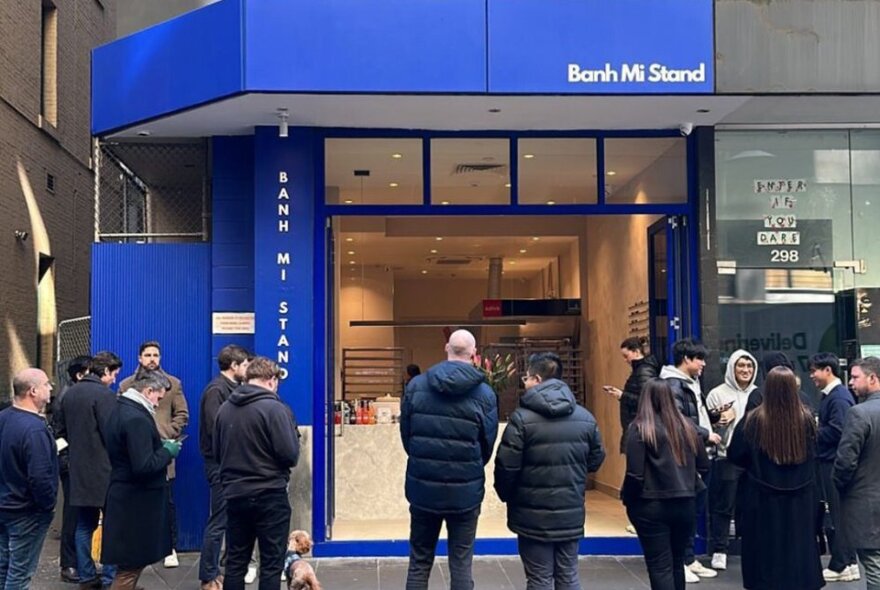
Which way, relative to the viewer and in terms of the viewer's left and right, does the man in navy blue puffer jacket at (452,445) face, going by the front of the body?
facing away from the viewer

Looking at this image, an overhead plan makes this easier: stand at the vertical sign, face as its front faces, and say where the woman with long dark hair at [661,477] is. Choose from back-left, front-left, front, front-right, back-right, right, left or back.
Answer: front-left

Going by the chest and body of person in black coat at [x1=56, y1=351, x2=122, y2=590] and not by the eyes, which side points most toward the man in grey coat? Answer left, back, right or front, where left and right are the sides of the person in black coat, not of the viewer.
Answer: right

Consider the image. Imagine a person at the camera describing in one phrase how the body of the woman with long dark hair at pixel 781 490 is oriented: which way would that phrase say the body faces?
away from the camera

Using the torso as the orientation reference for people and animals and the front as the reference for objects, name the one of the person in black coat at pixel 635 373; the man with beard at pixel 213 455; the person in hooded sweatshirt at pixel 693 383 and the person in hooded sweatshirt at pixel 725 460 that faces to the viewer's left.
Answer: the person in black coat

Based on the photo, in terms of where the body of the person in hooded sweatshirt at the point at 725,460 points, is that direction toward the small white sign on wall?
no

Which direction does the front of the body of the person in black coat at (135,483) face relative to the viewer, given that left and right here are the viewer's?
facing to the right of the viewer

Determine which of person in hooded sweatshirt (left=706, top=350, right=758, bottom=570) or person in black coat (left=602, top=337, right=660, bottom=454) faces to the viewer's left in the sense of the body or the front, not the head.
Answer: the person in black coat

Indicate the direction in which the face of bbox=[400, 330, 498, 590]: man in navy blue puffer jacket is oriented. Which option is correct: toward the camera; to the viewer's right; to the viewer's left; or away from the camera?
away from the camera

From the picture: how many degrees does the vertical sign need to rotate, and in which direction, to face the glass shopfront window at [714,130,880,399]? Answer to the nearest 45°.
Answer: approximately 90° to its left

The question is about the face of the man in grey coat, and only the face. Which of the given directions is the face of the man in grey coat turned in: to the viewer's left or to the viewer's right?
to the viewer's left

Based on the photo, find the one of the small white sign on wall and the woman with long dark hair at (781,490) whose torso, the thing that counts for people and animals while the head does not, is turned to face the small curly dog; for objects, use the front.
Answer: the small white sign on wall

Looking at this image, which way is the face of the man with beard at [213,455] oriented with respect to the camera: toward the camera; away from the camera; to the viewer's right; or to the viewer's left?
to the viewer's right

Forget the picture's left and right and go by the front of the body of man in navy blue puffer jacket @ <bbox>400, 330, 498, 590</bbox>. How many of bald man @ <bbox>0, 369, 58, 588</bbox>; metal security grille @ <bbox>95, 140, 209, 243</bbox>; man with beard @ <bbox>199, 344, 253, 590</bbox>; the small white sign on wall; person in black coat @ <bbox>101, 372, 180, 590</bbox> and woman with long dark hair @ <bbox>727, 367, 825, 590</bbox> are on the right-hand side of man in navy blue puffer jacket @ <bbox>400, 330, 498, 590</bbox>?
1

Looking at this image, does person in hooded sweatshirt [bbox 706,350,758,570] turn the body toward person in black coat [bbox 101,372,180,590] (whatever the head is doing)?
no

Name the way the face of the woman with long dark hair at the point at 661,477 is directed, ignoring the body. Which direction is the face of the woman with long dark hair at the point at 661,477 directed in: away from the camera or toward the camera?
away from the camera

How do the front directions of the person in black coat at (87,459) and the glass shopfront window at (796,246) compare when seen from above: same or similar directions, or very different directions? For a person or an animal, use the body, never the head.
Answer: very different directions

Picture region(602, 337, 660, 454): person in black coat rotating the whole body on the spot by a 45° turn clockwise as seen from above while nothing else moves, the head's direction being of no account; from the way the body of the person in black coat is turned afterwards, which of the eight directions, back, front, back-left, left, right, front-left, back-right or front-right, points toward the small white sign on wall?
front-left

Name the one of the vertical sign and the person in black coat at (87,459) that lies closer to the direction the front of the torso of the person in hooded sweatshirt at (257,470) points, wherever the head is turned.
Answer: the vertical sign
